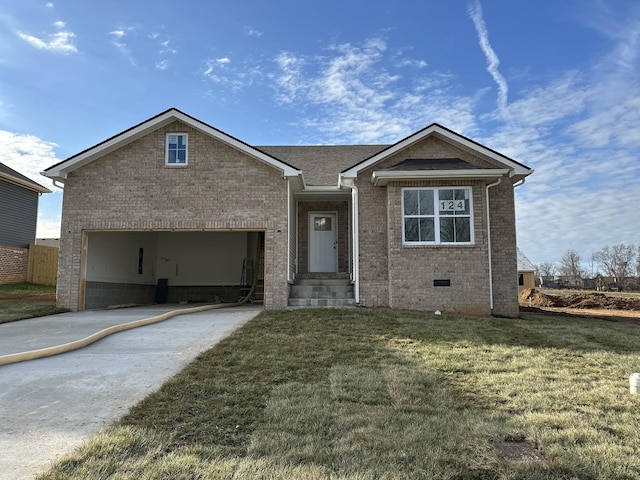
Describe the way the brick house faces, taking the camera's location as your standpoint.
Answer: facing the viewer

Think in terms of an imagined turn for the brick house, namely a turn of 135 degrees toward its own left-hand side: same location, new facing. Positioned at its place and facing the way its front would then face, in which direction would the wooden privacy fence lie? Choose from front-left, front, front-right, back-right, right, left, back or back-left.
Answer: left

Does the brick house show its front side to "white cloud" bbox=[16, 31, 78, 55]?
no

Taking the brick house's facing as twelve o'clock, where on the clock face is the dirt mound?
The dirt mound is roughly at 8 o'clock from the brick house.
